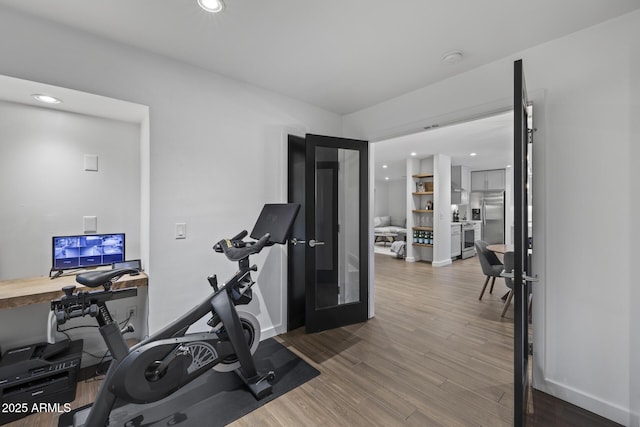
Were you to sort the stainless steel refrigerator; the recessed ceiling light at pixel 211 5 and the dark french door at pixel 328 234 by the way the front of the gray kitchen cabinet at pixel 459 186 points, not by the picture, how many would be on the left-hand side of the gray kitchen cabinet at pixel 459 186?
1

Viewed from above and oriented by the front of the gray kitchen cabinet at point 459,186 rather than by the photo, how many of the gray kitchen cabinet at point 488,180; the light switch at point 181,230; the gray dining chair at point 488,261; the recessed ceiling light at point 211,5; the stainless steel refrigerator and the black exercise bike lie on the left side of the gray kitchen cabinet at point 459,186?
2

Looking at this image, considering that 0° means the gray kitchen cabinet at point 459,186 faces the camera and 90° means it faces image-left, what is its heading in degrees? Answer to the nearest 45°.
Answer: approximately 315°

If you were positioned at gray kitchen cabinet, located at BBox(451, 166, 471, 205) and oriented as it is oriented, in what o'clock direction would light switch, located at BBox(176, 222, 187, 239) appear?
The light switch is roughly at 2 o'clock from the gray kitchen cabinet.

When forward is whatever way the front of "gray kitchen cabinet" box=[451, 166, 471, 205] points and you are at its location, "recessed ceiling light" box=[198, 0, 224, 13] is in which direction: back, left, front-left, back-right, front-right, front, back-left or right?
front-right

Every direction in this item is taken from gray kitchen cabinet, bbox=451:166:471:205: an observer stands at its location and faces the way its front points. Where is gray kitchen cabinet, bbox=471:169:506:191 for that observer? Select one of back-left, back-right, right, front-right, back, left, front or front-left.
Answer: left

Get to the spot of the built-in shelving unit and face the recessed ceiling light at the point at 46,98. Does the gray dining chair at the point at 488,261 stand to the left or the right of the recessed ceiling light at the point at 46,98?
left

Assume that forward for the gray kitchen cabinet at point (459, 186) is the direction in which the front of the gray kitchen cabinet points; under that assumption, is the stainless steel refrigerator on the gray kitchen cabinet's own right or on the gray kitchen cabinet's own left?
on the gray kitchen cabinet's own left

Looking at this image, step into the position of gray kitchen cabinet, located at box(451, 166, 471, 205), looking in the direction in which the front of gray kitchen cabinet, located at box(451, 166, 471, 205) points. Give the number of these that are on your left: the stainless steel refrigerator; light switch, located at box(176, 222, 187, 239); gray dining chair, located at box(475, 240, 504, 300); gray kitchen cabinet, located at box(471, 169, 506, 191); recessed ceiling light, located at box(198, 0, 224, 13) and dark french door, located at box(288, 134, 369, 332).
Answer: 2

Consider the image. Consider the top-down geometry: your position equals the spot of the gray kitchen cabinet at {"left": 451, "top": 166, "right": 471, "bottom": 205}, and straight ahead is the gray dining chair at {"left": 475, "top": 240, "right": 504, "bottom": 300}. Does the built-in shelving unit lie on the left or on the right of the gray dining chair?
right

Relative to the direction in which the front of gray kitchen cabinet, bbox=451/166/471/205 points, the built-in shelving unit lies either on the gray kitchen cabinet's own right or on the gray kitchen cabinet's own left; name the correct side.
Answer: on the gray kitchen cabinet's own right

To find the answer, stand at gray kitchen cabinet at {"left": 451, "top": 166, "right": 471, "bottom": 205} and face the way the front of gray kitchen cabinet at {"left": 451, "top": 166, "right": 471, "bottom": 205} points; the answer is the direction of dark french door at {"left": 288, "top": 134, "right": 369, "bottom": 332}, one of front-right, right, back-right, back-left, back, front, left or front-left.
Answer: front-right
